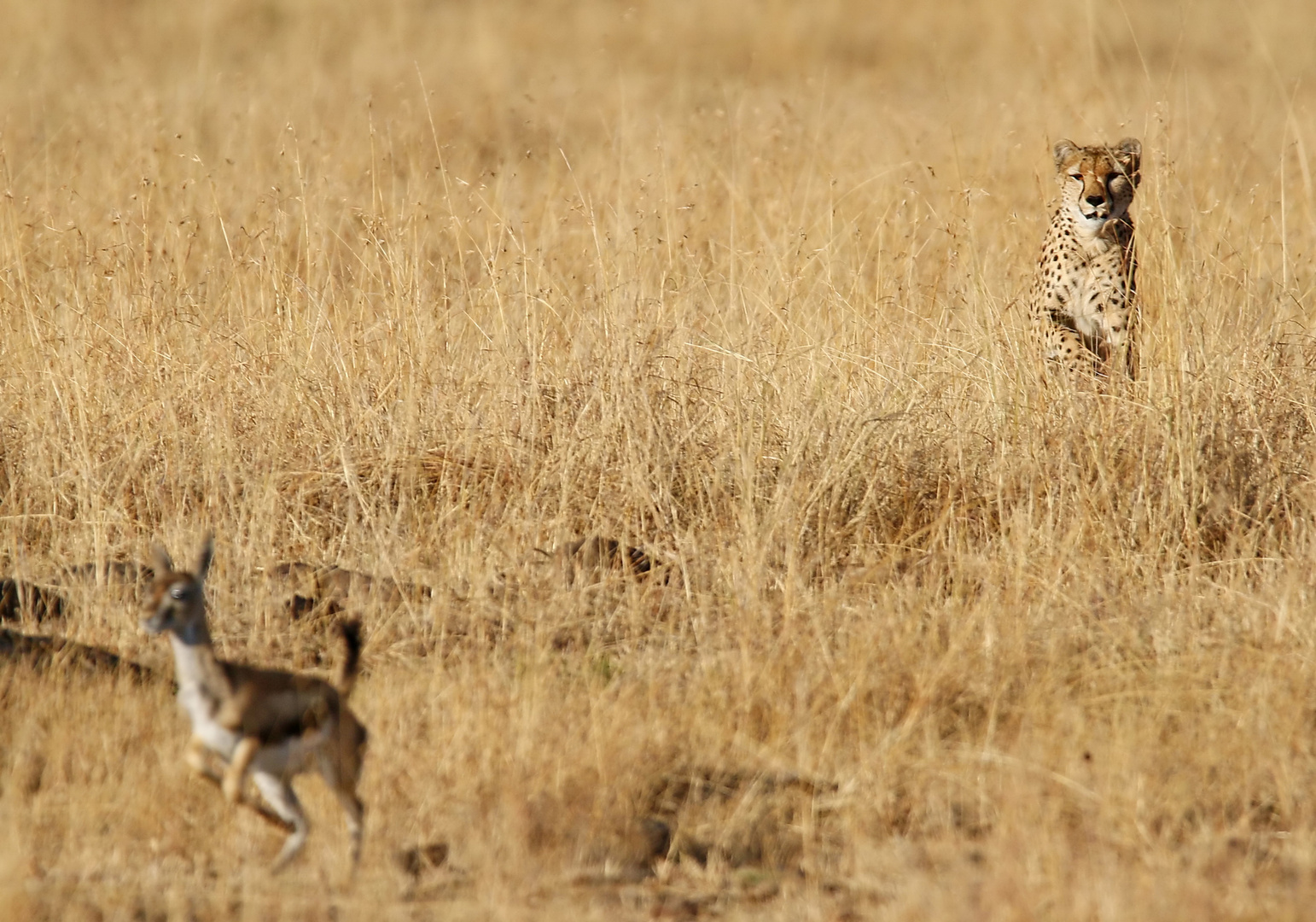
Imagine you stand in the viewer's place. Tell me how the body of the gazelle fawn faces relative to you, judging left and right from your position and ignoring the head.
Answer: facing the viewer and to the left of the viewer

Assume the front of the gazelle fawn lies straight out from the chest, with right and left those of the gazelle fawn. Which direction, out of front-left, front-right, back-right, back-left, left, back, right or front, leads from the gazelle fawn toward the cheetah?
back

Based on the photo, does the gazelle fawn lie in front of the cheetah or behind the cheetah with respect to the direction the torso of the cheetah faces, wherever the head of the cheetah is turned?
in front

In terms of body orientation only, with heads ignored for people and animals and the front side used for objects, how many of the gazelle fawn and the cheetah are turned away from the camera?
0

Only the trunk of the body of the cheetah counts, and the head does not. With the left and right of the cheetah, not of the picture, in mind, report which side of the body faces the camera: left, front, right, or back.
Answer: front
